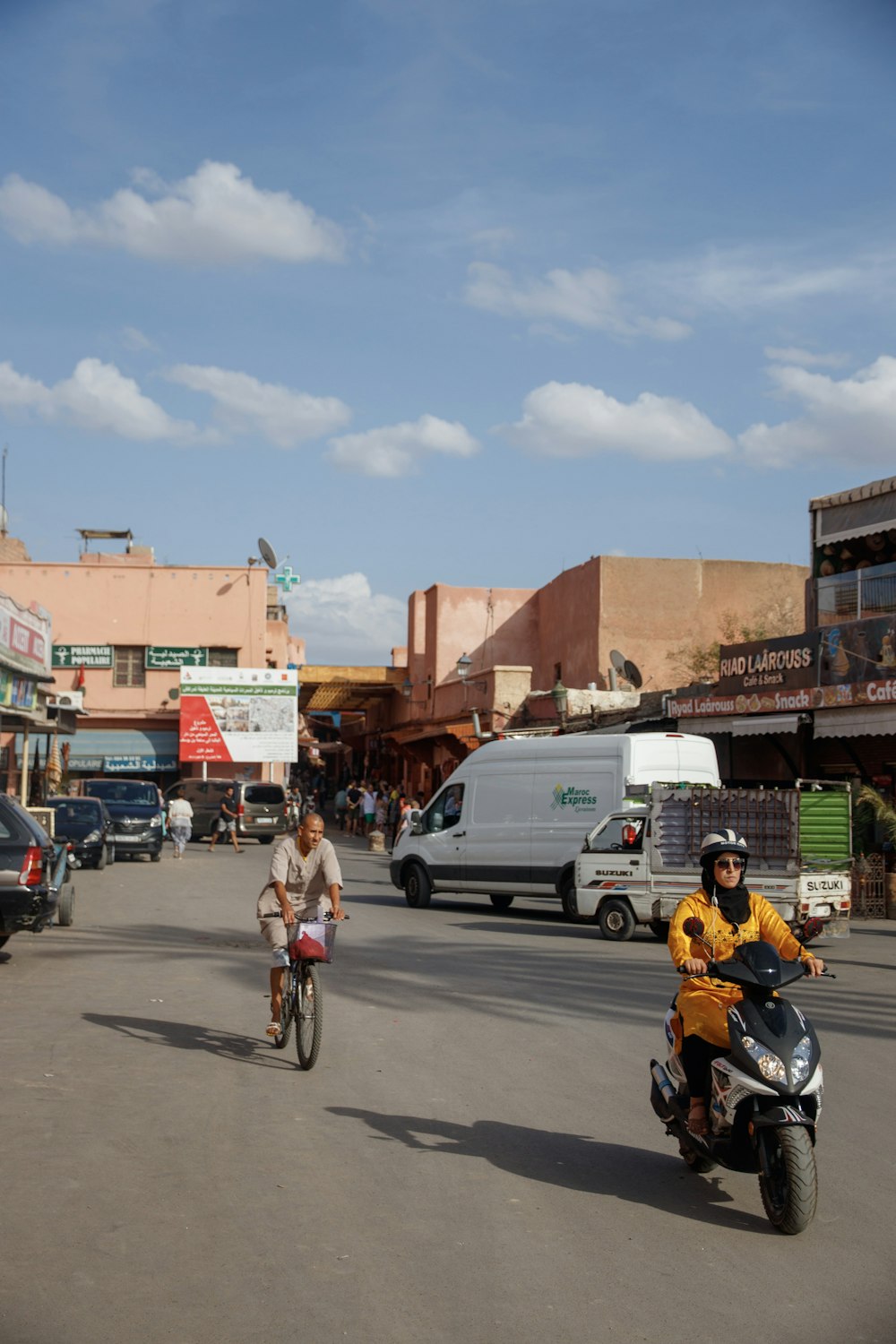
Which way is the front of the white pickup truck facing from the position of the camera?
facing away from the viewer and to the left of the viewer

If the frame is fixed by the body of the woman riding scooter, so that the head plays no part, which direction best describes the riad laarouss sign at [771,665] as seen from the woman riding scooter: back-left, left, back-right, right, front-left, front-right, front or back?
back-left

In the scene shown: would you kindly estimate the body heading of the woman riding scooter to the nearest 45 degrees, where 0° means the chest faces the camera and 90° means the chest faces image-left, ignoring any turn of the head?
approximately 315°

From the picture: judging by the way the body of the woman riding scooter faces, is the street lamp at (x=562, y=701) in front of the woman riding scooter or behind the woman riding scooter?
behind

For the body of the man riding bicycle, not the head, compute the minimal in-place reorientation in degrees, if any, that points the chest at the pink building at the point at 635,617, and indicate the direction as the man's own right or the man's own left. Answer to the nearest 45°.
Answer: approximately 135° to the man's own left

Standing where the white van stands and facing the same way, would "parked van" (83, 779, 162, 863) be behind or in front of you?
in front

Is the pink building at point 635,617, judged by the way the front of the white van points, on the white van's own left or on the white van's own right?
on the white van's own right

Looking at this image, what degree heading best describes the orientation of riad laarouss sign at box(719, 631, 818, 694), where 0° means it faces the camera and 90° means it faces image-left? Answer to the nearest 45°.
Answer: approximately 45°

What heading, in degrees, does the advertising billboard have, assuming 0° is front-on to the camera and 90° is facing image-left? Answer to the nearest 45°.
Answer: approximately 0°

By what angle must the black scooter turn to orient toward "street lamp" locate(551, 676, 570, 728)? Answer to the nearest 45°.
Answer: approximately 135° to its left

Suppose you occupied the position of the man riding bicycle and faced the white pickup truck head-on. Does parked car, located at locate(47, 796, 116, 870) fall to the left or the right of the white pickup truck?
left

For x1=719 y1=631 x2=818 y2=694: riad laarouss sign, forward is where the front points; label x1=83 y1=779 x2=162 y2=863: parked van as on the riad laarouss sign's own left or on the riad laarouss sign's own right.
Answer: on the riad laarouss sign's own right
